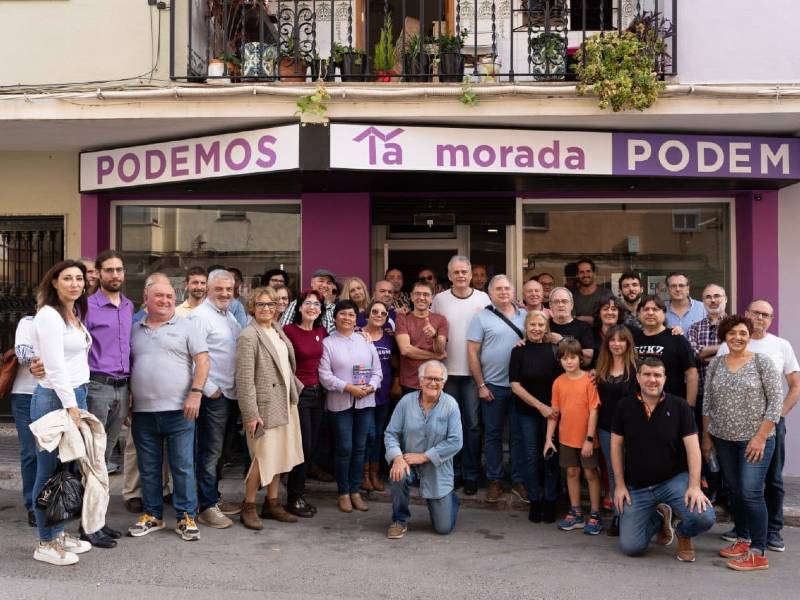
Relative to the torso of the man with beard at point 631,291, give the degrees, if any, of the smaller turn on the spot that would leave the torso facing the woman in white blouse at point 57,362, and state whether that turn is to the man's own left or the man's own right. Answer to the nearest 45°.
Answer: approximately 45° to the man's own right

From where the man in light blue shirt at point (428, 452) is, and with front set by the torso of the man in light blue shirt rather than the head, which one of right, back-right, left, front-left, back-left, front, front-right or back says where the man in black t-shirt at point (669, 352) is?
left

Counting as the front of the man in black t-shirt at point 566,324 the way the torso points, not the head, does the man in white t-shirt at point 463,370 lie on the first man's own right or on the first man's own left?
on the first man's own right

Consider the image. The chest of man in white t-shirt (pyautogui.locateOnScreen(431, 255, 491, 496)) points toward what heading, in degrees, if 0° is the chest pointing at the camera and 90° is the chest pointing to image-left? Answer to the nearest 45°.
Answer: approximately 0°

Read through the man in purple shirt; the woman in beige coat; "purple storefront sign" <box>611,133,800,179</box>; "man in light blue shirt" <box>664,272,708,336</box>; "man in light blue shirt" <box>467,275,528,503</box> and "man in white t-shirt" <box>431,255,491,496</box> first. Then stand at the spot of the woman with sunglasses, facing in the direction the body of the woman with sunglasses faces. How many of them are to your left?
4
